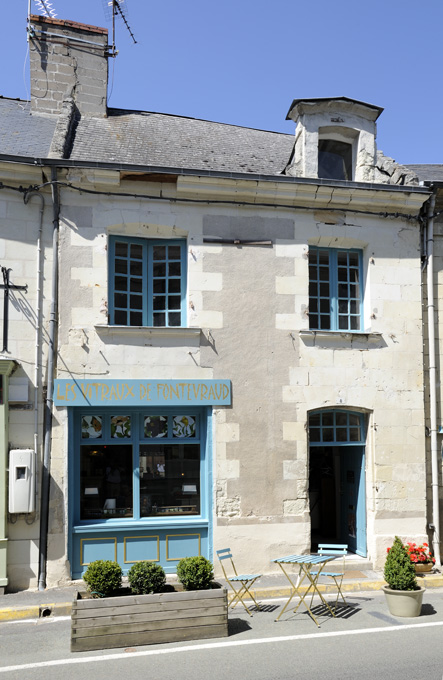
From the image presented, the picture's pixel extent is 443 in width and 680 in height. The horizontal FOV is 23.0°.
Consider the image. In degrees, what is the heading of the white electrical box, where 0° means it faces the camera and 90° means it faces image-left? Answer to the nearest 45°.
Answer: approximately 0°

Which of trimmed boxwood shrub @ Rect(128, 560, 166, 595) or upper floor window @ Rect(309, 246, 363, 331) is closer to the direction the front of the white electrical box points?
the trimmed boxwood shrub

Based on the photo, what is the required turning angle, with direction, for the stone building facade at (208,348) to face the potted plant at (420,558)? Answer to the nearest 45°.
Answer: approximately 90° to its left

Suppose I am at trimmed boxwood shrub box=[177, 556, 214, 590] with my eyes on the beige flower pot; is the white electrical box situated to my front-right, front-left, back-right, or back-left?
back-left

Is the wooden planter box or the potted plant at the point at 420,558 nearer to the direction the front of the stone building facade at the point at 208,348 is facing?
the wooden planter box

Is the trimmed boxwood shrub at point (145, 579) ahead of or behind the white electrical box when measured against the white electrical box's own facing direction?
ahead

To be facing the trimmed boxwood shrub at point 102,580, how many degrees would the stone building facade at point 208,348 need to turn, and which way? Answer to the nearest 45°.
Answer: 0° — it already faces it

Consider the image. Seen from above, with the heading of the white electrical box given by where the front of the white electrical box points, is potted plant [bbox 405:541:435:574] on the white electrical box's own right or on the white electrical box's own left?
on the white electrical box's own left

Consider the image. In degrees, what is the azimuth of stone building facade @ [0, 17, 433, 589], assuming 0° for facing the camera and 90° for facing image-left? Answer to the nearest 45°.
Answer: approximately 0°
